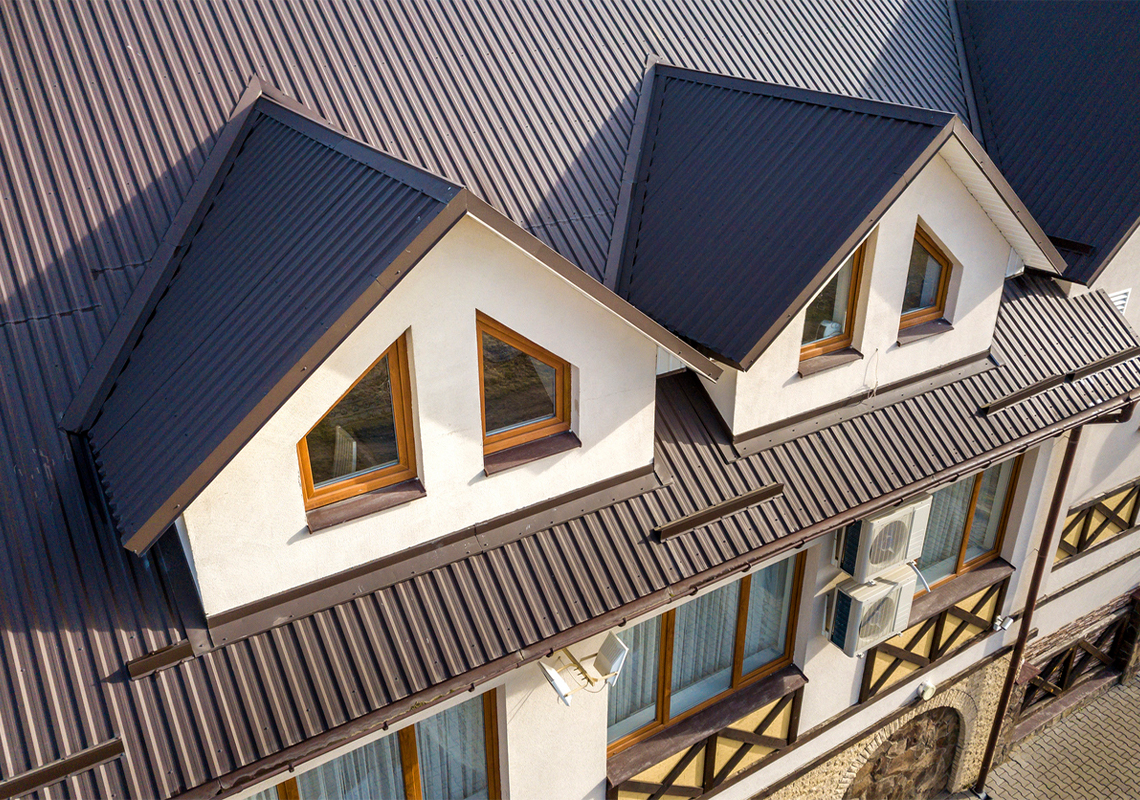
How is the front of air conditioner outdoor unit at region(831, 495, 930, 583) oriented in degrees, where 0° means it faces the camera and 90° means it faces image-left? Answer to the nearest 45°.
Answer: approximately 315°

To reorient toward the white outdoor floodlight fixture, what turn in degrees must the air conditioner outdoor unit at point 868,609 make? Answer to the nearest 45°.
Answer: approximately 90° to its right

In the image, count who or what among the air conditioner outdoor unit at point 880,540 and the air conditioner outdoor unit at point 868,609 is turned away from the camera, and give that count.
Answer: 0

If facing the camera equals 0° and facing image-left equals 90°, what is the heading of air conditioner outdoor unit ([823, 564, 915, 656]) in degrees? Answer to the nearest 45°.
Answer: approximately 315°

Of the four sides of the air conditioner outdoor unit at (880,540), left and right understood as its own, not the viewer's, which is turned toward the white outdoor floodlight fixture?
right
